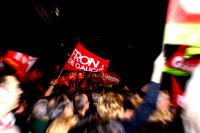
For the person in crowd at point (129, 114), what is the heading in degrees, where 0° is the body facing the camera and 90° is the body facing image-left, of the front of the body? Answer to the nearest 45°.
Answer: approximately 180°

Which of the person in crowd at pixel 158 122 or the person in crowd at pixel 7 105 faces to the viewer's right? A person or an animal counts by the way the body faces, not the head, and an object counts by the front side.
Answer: the person in crowd at pixel 7 105

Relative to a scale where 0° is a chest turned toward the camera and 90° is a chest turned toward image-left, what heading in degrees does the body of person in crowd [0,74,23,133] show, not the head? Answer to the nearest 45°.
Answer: approximately 270°

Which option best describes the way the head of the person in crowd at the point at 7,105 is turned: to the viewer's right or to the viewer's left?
to the viewer's right
